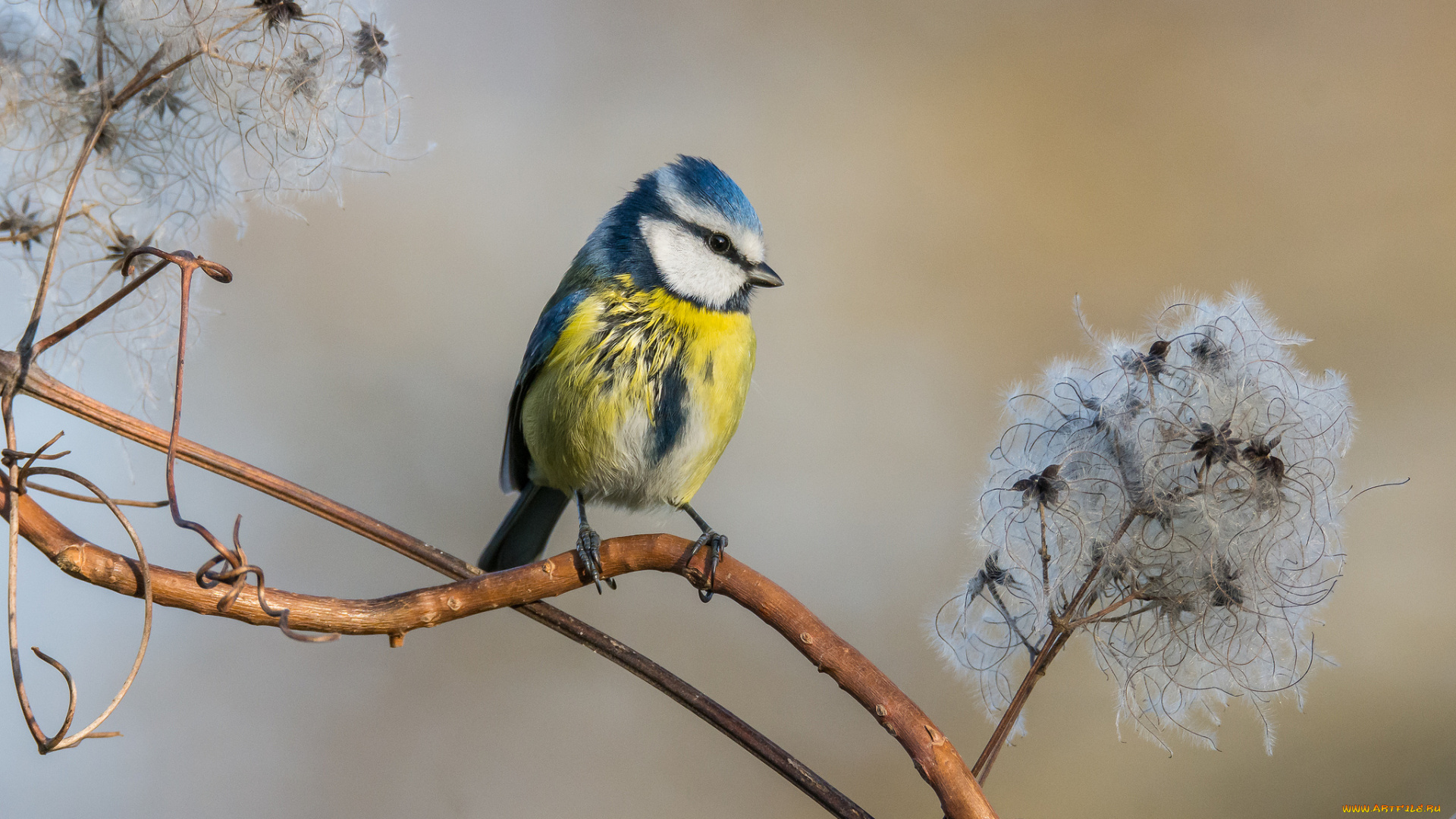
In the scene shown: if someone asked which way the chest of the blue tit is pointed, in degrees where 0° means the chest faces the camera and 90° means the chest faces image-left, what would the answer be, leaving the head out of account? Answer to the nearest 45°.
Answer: approximately 315°
